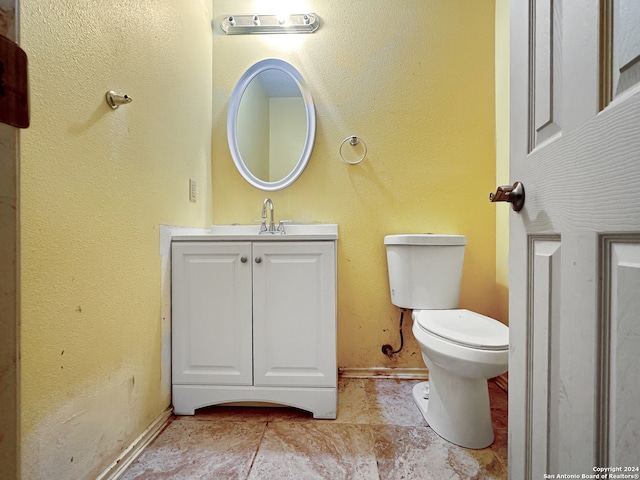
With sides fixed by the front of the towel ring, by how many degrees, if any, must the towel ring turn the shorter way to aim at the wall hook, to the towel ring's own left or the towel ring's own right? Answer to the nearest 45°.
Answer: approximately 45° to the towel ring's own right

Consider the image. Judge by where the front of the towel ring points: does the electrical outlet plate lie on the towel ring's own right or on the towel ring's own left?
on the towel ring's own right

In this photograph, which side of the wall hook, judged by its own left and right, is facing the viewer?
right

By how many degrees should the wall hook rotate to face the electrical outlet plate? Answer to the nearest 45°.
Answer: approximately 45° to its left

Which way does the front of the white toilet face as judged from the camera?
facing the viewer and to the right of the viewer

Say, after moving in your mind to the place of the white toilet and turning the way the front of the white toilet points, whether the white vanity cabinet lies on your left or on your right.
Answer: on your right

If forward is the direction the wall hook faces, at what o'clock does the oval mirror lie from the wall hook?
The oval mirror is roughly at 11 o'clock from the wall hook.

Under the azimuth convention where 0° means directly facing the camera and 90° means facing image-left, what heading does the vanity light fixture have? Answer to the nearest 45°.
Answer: approximately 0°
